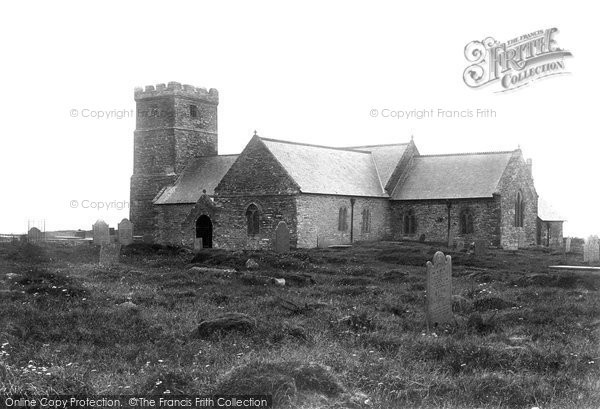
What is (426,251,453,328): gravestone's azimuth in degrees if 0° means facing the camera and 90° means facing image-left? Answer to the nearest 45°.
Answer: approximately 315°

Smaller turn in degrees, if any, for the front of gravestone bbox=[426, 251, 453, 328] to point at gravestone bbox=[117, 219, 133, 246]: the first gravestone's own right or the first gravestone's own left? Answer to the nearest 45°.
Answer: approximately 180°

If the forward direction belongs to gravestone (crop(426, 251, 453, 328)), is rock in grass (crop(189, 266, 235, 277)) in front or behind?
behind

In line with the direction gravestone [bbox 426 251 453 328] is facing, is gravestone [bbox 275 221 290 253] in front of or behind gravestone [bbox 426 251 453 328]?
behind

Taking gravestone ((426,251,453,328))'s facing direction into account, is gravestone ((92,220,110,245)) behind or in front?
behind
